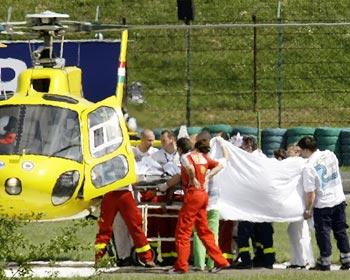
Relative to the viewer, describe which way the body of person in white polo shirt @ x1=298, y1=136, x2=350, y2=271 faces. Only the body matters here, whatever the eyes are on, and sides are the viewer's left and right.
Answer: facing away from the viewer and to the left of the viewer

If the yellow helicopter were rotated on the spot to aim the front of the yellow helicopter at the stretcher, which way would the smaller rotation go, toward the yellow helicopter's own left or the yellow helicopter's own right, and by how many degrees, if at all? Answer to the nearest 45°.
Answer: approximately 90° to the yellow helicopter's own left

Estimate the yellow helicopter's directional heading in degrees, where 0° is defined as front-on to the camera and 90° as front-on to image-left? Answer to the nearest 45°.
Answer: approximately 0°

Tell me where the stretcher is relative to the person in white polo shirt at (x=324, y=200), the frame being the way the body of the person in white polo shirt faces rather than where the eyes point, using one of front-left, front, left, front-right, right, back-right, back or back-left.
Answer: front-left

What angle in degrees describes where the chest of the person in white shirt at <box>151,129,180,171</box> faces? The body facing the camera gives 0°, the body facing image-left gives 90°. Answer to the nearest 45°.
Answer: approximately 45°

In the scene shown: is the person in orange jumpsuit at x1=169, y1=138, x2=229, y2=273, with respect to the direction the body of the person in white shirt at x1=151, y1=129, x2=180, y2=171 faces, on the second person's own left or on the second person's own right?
on the second person's own left

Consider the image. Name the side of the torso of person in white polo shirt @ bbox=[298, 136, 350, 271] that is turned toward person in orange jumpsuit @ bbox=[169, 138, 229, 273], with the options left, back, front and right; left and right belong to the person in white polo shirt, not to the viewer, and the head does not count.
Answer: left

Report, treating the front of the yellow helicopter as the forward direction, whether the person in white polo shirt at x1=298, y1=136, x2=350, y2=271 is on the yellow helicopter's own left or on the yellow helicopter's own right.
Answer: on the yellow helicopter's own left

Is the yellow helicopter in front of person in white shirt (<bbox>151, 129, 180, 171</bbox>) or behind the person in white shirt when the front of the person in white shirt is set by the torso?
in front

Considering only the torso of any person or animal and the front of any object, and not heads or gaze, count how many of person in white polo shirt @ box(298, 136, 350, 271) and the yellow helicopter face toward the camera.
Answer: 1
